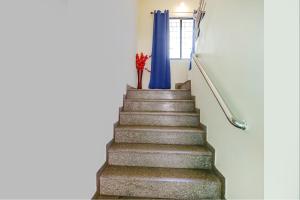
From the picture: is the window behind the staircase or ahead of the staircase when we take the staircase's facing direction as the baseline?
behind

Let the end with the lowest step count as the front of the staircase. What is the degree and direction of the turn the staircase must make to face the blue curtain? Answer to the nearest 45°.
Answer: approximately 180°

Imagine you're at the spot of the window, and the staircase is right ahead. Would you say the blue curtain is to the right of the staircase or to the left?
right

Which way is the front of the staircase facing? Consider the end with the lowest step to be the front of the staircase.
toward the camera
